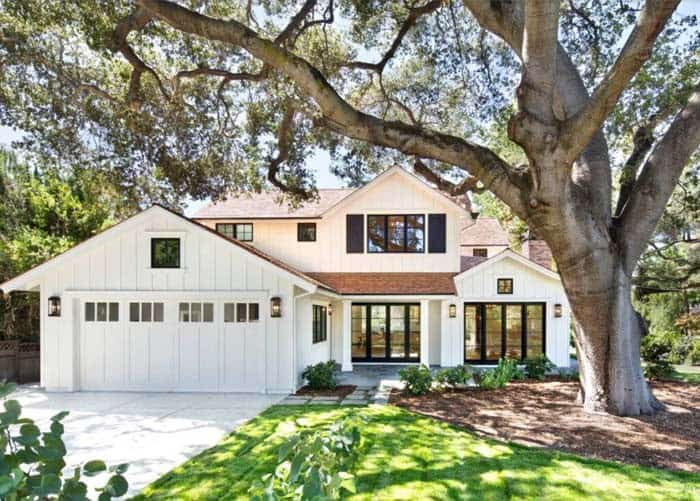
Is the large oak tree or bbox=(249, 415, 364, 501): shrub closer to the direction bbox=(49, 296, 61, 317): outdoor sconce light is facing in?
the shrub

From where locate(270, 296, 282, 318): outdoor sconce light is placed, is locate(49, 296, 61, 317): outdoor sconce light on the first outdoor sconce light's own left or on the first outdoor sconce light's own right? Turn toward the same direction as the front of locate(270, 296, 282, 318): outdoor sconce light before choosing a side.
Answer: on the first outdoor sconce light's own right

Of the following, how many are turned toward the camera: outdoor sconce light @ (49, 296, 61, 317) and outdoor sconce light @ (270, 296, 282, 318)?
2

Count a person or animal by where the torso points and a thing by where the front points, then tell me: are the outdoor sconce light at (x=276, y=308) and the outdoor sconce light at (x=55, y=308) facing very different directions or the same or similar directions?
same or similar directions

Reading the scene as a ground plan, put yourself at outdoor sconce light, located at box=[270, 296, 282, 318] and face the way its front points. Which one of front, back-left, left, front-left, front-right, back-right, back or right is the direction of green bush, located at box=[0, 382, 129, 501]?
front

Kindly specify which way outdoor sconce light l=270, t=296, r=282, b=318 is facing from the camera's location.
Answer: facing the viewer

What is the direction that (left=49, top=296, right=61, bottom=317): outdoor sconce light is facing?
toward the camera
